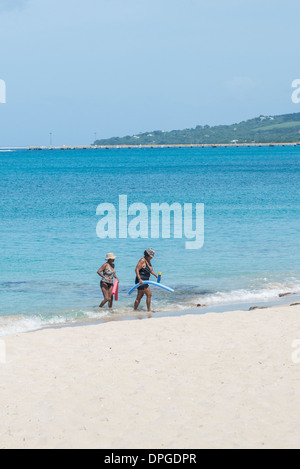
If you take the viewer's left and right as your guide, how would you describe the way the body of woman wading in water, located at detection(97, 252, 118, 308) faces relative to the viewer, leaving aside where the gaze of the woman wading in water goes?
facing the viewer and to the right of the viewer

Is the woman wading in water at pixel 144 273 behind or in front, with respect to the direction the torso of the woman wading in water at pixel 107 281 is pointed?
in front
